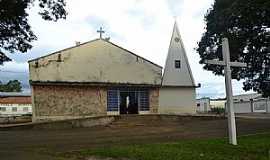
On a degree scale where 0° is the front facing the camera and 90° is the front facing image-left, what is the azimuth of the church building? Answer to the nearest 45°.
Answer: approximately 0°

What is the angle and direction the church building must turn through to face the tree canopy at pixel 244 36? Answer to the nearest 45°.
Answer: approximately 45° to its left

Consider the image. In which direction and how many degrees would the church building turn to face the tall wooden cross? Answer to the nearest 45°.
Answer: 0° — it already faces it
